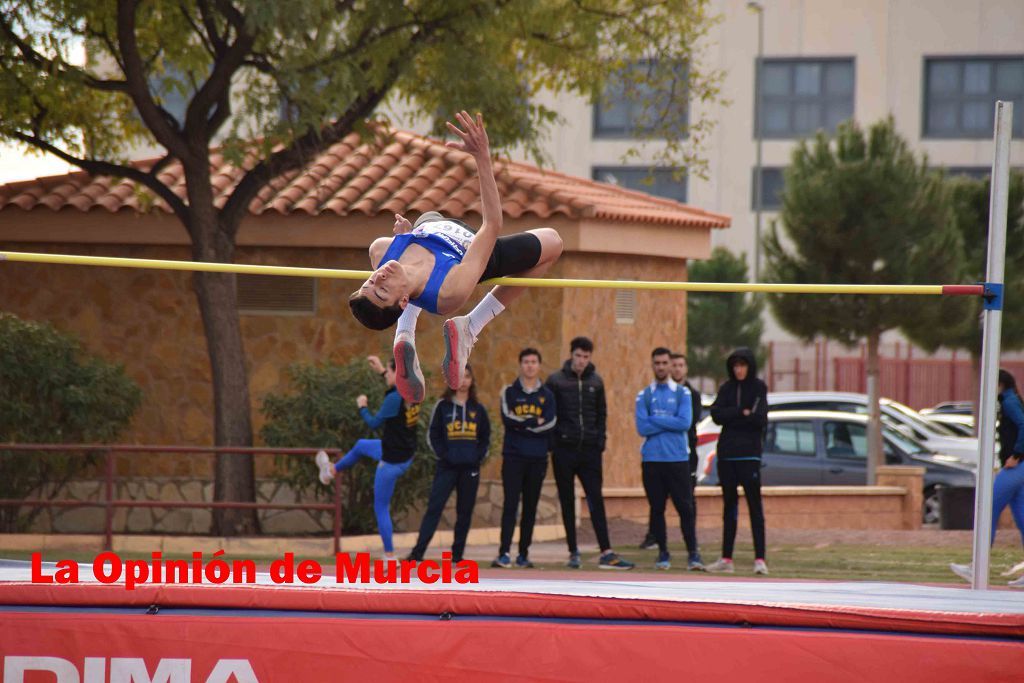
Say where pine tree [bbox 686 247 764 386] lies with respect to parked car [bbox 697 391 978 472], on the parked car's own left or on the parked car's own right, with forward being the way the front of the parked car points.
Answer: on the parked car's own left

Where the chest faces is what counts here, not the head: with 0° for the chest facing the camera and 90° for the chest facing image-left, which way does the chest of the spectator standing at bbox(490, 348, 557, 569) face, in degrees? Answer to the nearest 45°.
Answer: approximately 0°

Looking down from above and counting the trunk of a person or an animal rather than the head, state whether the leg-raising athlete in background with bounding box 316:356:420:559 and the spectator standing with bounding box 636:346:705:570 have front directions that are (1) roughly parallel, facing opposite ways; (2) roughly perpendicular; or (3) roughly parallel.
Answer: roughly perpendicular

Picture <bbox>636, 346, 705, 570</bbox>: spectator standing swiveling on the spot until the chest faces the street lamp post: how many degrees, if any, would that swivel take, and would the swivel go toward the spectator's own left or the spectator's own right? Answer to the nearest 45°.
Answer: approximately 180°

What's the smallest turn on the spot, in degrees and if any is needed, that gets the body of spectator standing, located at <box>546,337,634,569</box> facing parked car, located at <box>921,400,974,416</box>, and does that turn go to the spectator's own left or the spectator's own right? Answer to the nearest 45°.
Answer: approximately 180°

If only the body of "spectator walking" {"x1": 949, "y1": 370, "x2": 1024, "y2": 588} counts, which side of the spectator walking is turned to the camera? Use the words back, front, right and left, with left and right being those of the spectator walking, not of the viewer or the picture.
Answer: left

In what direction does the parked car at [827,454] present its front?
to the viewer's right
